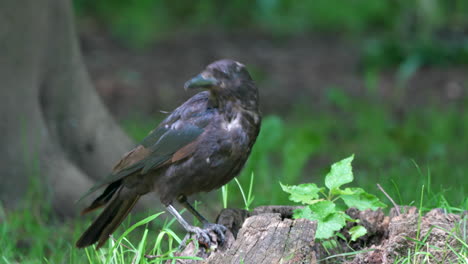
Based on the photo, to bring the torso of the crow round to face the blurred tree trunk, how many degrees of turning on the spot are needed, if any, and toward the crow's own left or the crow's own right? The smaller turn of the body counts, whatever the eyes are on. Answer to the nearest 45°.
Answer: approximately 135° to the crow's own left

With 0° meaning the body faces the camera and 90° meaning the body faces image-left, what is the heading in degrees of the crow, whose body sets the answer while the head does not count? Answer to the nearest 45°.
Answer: approximately 270°

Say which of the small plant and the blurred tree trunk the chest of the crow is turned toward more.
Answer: the small plant
